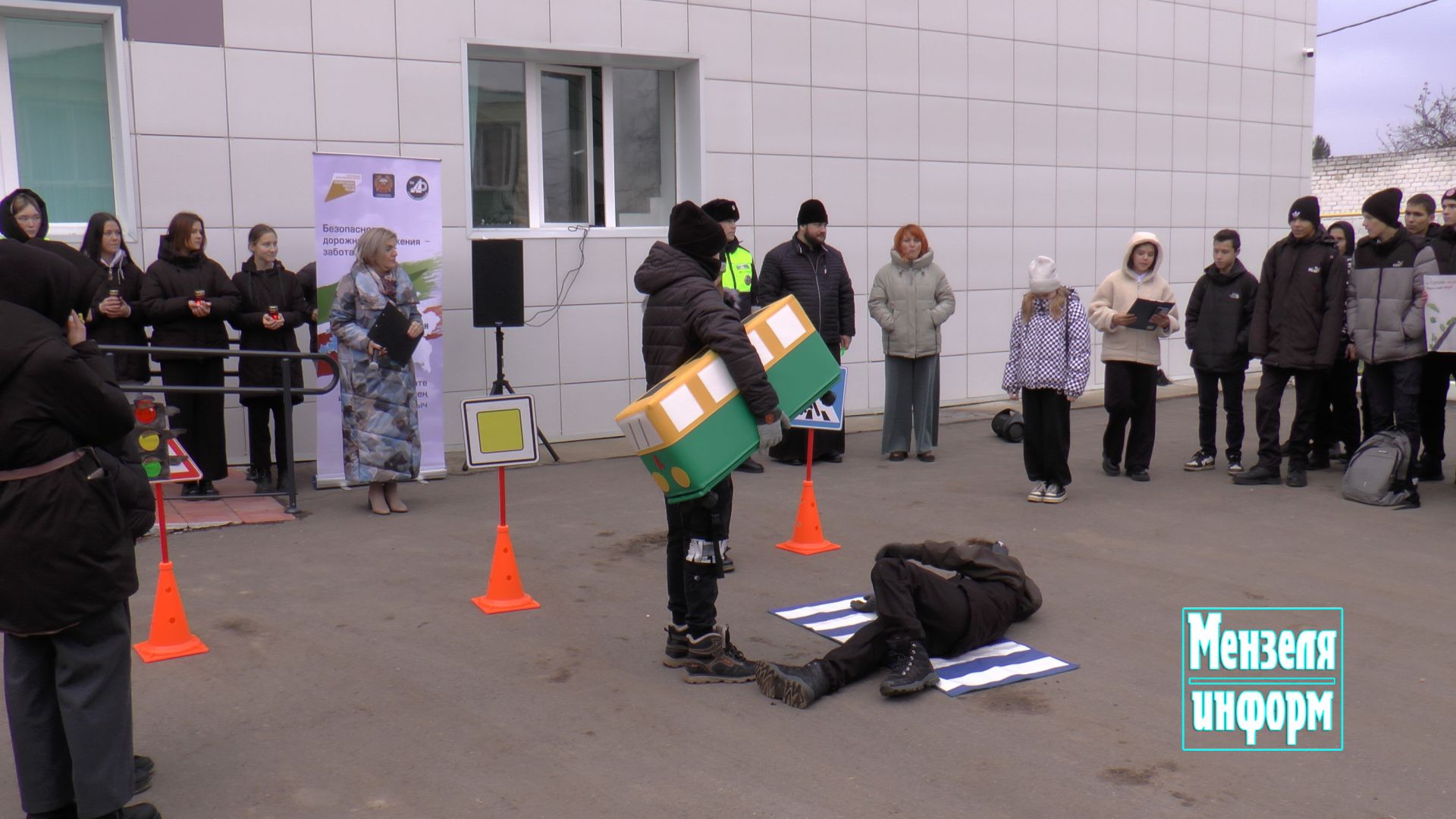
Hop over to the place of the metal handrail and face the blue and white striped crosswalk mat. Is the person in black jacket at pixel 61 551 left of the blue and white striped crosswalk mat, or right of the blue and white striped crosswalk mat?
right

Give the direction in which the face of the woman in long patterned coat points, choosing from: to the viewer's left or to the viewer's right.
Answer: to the viewer's right

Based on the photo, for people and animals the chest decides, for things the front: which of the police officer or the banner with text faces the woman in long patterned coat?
the banner with text

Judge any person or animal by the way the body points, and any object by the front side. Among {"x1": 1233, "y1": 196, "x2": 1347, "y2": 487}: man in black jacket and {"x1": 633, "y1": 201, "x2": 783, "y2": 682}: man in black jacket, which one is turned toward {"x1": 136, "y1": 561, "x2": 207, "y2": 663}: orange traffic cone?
{"x1": 1233, "y1": 196, "x2": 1347, "y2": 487}: man in black jacket

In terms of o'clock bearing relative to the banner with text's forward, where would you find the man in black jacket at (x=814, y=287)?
The man in black jacket is roughly at 9 o'clock from the banner with text.

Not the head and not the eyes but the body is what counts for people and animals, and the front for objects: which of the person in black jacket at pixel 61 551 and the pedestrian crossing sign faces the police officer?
the person in black jacket

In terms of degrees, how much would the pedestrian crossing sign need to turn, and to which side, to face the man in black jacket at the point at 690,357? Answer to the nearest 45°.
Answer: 0° — it already faces them

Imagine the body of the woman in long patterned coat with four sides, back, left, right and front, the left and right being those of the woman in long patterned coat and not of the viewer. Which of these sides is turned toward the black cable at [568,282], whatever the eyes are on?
left

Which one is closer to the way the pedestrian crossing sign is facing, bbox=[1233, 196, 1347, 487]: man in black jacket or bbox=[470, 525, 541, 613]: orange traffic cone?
the orange traffic cone
